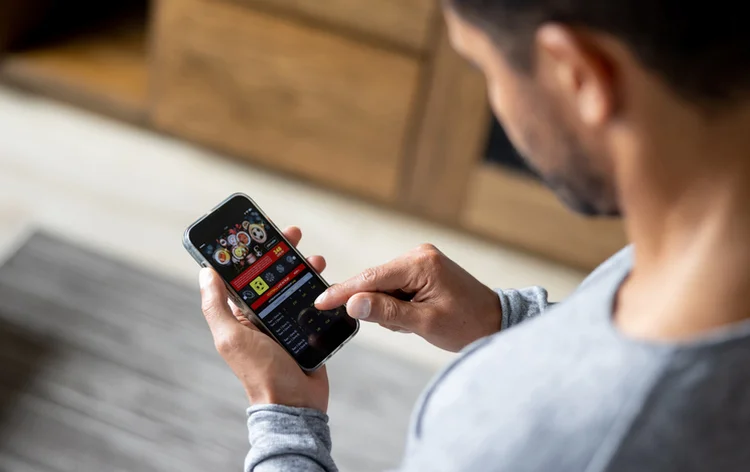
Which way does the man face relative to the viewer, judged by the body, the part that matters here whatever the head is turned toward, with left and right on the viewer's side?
facing away from the viewer and to the left of the viewer

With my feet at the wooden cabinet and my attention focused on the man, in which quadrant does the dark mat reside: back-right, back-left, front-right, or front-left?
front-right

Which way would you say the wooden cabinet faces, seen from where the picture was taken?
facing the viewer and to the left of the viewer

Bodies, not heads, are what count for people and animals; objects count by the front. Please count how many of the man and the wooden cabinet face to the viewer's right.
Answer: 0

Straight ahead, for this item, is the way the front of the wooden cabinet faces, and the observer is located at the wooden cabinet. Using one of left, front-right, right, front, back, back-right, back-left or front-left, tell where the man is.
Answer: front-left

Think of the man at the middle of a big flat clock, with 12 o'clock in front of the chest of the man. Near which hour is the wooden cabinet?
The wooden cabinet is roughly at 1 o'clock from the man.

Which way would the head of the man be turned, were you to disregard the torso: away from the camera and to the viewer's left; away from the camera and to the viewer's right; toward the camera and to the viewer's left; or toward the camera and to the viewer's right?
away from the camera and to the viewer's left

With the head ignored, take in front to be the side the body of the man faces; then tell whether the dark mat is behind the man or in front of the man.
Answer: in front

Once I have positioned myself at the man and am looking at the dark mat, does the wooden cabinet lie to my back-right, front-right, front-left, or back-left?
front-right

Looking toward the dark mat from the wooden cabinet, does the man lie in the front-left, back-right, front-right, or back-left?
front-left
